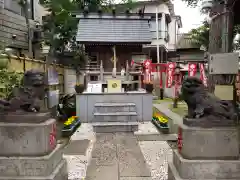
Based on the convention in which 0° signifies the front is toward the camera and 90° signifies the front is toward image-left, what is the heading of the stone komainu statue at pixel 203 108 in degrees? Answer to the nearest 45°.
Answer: approximately 90°

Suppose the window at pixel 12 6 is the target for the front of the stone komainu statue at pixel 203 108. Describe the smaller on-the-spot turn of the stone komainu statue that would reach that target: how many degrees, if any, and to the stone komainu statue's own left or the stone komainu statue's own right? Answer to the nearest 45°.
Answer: approximately 45° to the stone komainu statue's own right

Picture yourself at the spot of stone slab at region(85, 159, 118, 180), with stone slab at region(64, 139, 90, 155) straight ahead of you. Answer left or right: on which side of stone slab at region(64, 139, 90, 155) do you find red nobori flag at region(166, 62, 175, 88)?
right

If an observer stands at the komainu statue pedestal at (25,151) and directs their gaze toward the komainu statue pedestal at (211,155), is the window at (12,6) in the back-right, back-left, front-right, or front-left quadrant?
back-left
